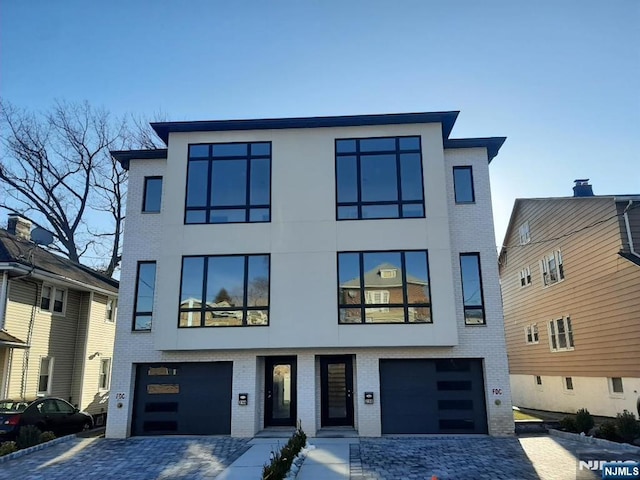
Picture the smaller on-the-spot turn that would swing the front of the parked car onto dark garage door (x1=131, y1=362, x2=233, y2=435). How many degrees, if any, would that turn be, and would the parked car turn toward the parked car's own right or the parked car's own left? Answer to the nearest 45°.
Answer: approximately 45° to the parked car's own right

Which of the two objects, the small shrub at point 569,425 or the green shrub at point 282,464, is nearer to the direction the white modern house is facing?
the green shrub

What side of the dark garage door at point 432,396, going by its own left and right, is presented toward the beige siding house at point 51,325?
right

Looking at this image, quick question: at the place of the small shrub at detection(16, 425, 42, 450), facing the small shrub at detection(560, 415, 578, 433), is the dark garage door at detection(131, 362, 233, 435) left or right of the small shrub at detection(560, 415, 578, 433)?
left

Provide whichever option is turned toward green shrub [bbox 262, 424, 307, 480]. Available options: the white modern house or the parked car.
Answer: the white modern house

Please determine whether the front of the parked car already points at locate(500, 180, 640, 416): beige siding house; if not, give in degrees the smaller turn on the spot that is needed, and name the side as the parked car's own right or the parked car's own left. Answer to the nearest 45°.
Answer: approximately 45° to the parked car's own right

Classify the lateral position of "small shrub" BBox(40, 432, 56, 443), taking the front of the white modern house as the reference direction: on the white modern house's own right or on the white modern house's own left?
on the white modern house's own right

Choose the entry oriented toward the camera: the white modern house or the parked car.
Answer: the white modern house

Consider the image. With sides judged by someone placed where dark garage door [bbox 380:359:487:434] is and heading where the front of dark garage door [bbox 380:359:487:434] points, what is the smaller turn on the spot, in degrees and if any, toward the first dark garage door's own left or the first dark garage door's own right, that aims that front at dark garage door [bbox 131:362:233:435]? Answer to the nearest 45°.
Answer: approximately 90° to the first dark garage door's own right

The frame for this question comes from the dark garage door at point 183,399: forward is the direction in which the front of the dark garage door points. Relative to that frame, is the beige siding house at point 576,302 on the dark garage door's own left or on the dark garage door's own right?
on the dark garage door's own left

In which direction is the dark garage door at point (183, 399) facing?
toward the camera

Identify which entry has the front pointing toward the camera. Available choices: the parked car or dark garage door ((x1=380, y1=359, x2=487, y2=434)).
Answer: the dark garage door

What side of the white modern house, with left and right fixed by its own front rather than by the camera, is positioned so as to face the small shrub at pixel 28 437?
right

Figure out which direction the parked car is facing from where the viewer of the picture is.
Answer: facing away from the viewer and to the right of the viewer

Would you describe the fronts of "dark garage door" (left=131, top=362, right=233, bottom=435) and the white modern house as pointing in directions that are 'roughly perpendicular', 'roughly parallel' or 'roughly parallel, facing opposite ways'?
roughly parallel

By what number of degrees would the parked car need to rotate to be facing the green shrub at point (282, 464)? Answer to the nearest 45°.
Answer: approximately 90° to its right

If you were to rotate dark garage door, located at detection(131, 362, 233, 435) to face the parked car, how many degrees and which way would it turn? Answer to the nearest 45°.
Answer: approximately 90° to its right

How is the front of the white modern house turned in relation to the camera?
facing the viewer

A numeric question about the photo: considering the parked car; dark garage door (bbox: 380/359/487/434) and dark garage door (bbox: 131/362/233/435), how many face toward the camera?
2
